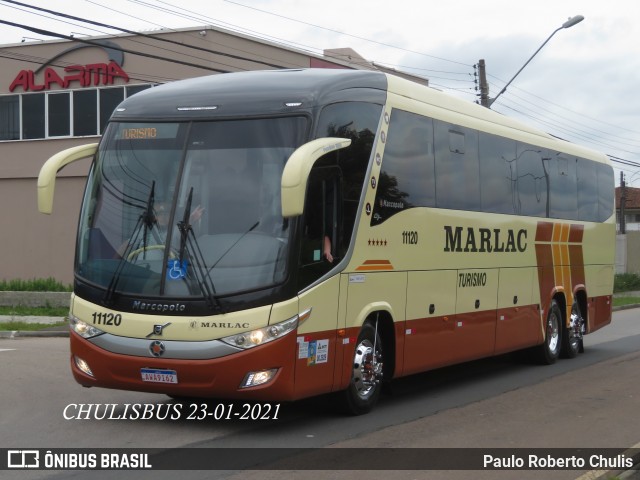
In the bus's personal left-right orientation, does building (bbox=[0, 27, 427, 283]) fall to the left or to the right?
on its right

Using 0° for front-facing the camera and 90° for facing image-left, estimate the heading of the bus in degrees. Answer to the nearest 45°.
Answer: approximately 45°

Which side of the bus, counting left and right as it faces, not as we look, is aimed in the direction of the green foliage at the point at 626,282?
back

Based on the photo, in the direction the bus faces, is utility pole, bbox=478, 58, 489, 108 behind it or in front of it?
behind

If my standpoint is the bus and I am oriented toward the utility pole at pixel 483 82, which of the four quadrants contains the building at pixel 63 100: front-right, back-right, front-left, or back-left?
front-left
